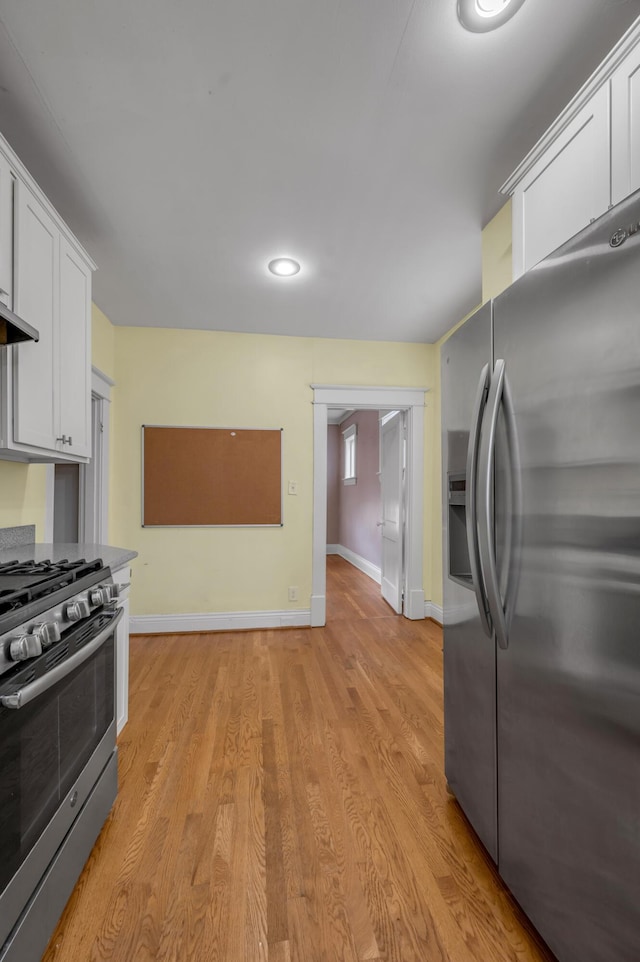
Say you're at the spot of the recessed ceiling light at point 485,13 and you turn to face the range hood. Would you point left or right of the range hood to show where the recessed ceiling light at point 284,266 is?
right

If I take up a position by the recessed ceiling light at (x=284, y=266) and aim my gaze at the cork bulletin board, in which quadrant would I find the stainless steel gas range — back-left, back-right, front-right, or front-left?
back-left

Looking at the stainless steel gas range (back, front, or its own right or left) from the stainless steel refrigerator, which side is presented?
front

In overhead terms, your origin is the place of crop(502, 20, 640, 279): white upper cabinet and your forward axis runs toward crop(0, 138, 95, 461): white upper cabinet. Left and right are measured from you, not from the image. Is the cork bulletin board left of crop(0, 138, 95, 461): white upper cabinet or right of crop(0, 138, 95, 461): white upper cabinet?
right

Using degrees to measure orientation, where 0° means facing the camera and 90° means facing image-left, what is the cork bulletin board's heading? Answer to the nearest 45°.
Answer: approximately 0°

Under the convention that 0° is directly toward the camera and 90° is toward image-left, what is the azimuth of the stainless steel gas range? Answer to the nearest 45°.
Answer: approximately 315°

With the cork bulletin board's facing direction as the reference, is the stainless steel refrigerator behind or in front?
in front

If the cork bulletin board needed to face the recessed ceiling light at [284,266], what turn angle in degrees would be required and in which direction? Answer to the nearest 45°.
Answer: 0° — it already faces it

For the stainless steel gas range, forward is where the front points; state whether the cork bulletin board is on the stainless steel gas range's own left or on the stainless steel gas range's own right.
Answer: on the stainless steel gas range's own left

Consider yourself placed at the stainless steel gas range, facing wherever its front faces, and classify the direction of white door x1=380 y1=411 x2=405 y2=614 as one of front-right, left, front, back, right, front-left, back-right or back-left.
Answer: left

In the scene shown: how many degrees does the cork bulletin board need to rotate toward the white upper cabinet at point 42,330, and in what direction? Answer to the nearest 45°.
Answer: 0° — it already faces it

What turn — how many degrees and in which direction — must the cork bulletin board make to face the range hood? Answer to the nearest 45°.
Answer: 0° — it already faces it
